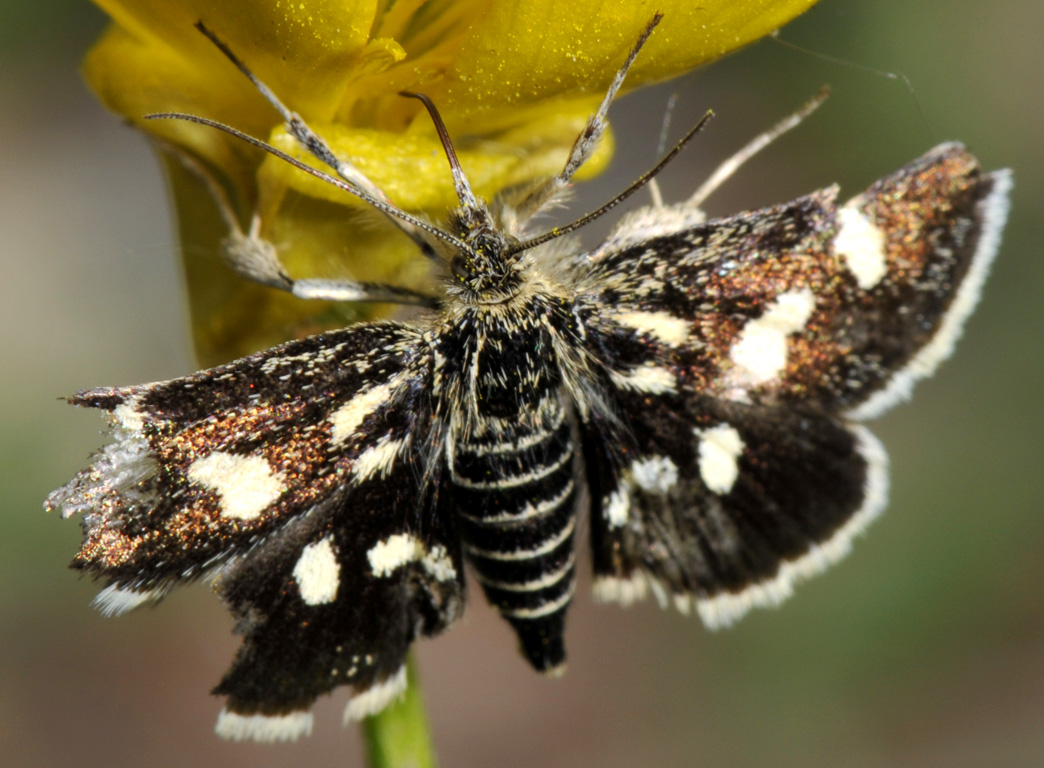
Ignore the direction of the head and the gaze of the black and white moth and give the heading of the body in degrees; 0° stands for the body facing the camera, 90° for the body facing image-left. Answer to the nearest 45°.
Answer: approximately 180°
